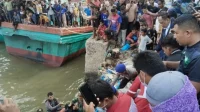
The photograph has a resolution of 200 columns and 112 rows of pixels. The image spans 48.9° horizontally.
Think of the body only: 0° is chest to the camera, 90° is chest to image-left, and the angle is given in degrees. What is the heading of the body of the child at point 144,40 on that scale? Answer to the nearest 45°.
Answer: approximately 45°

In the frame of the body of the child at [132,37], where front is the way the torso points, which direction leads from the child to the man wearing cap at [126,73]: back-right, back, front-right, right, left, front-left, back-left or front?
front-left

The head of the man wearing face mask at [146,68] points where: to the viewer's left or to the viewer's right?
to the viewer's left

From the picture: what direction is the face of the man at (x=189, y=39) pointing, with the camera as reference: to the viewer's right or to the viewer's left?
to the viewer's left

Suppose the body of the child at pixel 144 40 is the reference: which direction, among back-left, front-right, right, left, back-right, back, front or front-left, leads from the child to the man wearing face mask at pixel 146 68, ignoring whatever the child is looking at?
front-left

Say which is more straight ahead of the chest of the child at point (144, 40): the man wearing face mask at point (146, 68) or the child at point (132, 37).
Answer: the man wearing face mask

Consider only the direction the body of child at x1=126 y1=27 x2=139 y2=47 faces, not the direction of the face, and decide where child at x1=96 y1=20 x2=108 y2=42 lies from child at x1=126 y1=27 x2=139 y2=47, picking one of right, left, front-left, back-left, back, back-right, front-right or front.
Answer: right

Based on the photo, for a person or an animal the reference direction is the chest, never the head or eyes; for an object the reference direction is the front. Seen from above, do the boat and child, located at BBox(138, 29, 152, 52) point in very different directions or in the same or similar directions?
very different directions

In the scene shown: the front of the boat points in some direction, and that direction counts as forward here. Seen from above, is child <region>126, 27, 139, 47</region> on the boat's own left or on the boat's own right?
on the boat's own right

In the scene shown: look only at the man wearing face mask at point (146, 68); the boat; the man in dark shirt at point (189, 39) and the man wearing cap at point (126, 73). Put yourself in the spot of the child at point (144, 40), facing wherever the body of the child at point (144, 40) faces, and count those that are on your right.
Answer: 1
